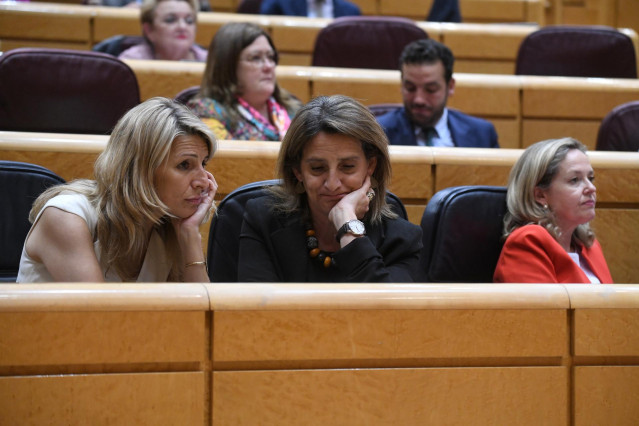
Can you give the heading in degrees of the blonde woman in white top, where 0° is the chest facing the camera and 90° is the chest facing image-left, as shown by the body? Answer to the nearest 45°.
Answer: approximately 315°

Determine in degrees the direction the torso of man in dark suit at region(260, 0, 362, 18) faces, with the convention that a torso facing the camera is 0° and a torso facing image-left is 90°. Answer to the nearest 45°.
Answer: approximately 0°
